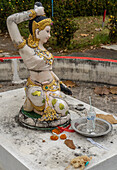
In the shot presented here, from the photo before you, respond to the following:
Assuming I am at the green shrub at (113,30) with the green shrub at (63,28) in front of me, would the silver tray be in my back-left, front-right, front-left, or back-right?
front-left

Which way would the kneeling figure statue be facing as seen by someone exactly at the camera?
facing the viewer and to the right of the viewer

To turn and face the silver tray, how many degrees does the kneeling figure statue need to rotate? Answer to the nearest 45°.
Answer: approximately 45° to its left

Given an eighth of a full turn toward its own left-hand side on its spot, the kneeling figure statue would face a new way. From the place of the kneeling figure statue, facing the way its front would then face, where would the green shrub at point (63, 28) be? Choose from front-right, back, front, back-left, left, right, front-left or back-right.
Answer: left

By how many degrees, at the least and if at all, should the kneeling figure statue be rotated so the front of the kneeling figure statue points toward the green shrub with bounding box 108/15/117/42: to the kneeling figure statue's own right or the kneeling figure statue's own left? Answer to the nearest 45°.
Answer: approximately 90° to the kneeling figure statue's own left
